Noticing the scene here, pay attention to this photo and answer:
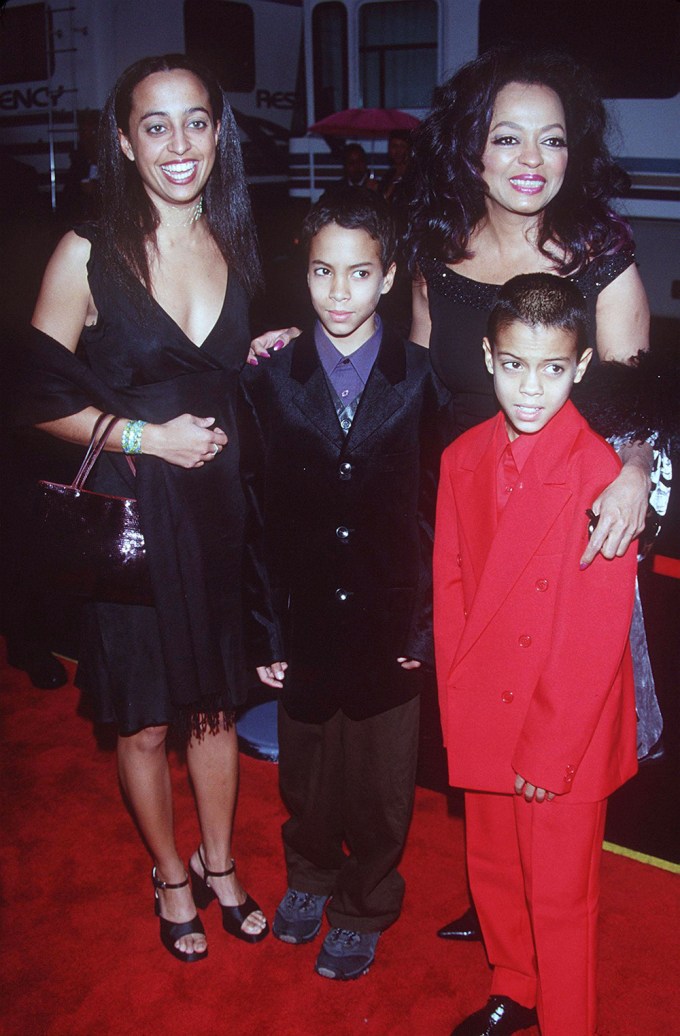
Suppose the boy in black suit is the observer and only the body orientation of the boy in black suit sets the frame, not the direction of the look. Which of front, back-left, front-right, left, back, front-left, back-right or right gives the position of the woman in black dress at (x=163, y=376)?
right

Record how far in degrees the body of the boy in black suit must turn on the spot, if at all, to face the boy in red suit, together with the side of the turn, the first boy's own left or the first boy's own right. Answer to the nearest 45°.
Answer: approximately 45° to the first boy's own left

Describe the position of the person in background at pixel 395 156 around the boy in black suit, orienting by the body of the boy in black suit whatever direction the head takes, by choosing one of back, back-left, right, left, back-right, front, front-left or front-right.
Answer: back

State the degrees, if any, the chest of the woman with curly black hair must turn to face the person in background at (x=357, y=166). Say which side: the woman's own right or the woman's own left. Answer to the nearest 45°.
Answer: approximately 180°

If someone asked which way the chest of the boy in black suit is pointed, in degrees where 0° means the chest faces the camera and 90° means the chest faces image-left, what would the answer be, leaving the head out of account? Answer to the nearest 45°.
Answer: approximately 0°

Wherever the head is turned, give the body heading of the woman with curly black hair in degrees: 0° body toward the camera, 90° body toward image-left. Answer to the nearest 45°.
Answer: approximately 0°

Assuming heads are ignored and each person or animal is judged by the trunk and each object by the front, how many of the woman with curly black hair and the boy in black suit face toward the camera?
2

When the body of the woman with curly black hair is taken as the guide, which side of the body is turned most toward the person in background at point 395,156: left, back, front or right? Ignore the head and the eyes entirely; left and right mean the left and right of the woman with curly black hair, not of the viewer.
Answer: back

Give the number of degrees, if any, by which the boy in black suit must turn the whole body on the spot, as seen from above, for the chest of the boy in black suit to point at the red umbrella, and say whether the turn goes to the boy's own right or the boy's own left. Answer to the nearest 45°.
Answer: approximately 180°
